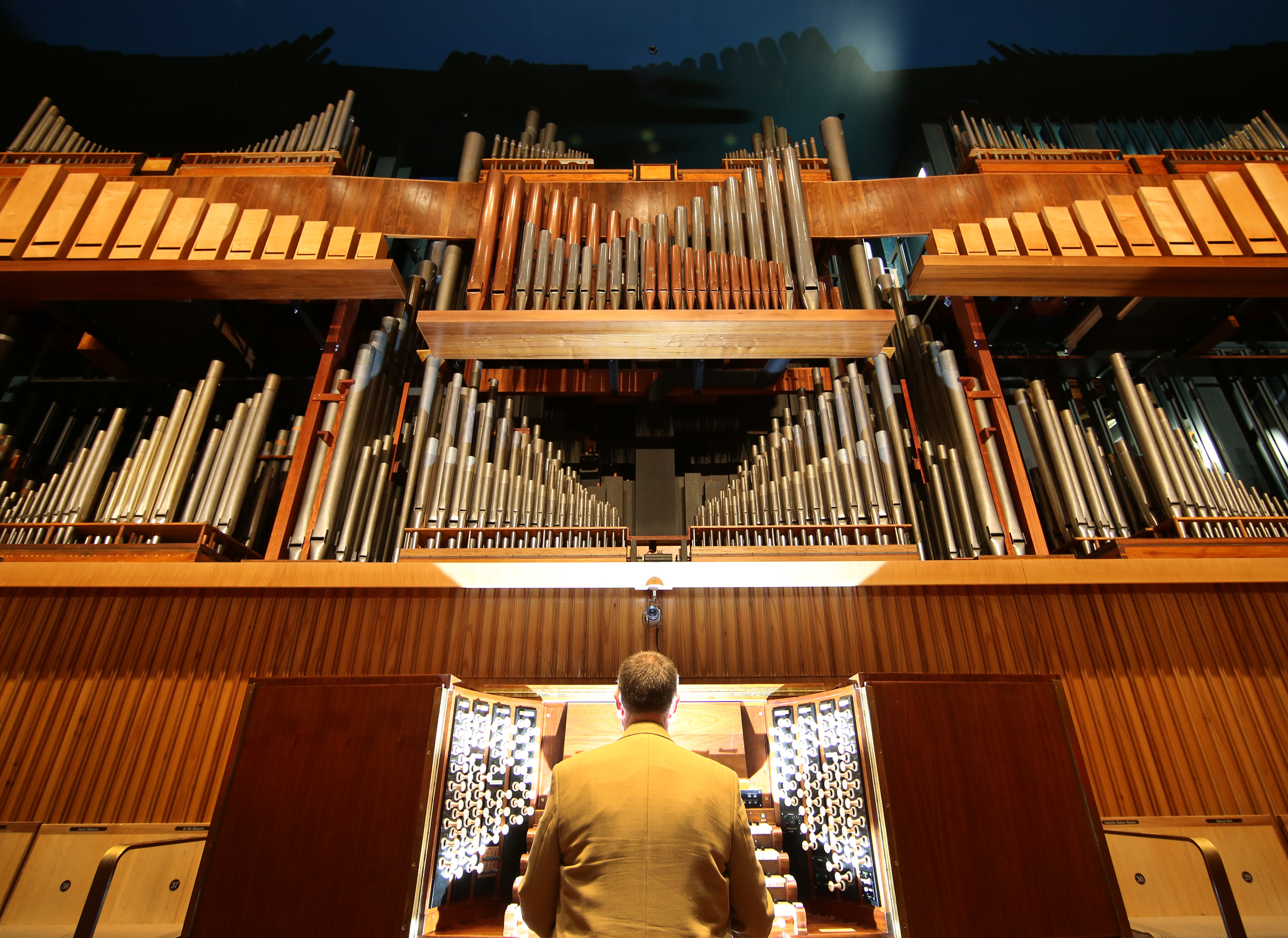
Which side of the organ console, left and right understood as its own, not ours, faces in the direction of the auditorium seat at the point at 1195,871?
left

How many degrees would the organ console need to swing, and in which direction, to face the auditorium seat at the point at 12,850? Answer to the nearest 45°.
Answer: approximately 90° to its right

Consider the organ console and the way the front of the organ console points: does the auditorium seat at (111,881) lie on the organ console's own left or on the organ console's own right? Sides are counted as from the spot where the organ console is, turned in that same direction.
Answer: on the organ console's own right

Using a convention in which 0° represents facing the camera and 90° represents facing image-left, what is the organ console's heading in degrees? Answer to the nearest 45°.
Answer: approximately 0°
